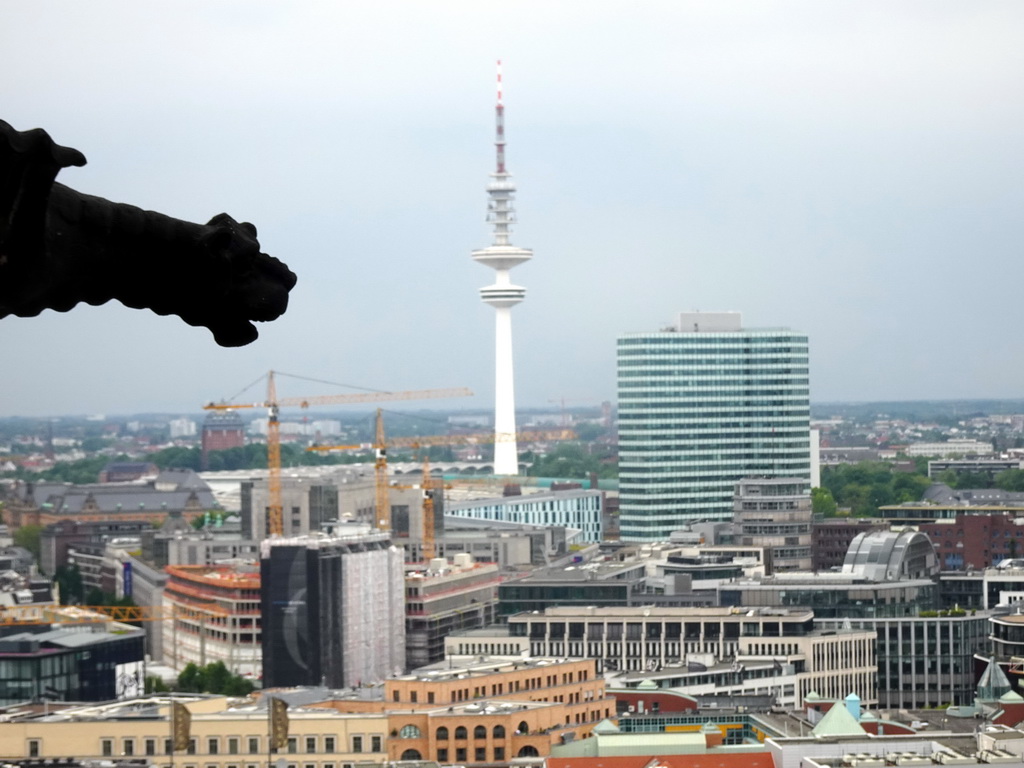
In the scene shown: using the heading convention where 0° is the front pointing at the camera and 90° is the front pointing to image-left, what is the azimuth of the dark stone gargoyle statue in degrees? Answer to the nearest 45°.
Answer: approximately 270°

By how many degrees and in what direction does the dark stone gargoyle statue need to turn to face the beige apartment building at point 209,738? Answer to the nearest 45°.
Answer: approximately 90° to its left
